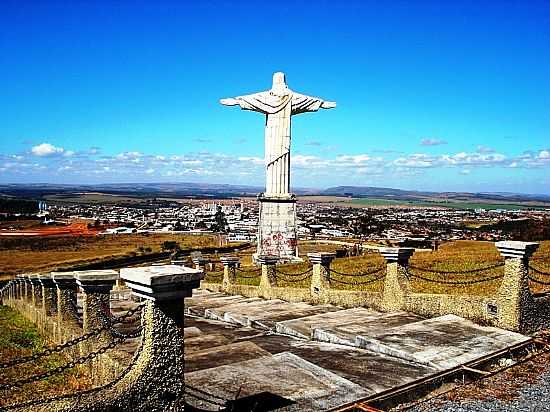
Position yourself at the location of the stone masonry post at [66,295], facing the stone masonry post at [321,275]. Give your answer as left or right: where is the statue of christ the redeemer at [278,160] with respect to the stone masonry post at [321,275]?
left

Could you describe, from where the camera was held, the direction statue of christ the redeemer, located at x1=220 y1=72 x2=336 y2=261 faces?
facing the viewer

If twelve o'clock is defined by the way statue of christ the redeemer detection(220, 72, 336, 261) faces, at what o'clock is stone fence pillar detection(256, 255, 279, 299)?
The stone fence pillar is roughly at 12 o'clock from the statue of christ the redeemer.

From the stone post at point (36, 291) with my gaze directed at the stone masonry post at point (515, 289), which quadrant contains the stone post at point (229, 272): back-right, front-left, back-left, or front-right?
front-left

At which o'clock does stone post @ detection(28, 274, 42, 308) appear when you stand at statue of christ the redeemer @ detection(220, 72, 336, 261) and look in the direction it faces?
The stone post is roughly at 1 o'clock from the statue of christ the redeemer.

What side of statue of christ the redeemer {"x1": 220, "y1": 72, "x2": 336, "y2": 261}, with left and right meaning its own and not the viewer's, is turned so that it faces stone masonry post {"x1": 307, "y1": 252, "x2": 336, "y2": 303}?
front

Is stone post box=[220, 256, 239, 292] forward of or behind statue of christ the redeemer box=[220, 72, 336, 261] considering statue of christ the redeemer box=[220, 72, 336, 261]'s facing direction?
forward

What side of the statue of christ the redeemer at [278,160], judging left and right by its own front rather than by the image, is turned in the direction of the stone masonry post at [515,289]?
front

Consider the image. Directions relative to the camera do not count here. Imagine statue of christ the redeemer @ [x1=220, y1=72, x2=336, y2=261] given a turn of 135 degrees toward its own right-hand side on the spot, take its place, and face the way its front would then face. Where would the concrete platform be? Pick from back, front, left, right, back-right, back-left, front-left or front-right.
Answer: back-left

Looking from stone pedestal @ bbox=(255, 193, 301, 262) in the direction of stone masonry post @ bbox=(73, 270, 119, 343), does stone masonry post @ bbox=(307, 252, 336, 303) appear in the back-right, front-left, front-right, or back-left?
front-left

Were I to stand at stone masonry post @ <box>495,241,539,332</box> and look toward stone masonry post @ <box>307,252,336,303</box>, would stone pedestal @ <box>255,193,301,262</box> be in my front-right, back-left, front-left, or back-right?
front-right

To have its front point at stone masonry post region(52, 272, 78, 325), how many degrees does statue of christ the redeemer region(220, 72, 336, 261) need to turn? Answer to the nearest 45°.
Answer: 0° — it already faces it

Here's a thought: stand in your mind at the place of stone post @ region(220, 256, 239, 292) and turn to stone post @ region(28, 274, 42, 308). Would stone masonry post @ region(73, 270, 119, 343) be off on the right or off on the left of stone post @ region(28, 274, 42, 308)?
left

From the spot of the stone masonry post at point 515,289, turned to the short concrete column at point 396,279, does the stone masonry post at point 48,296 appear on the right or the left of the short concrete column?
left
